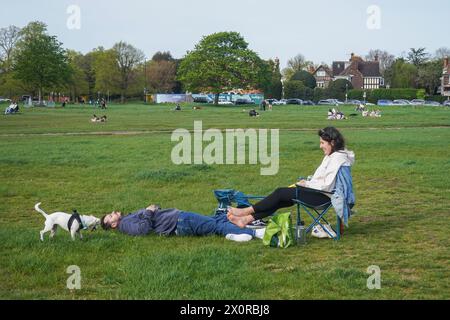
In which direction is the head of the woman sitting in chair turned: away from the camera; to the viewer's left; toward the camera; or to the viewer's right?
to the viewer's left

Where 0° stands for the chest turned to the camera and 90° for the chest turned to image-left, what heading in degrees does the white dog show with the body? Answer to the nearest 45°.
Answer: approximately 270°

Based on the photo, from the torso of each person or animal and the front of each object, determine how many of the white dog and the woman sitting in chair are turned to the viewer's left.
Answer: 1

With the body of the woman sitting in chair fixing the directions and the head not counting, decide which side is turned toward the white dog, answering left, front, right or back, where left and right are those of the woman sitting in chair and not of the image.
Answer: front

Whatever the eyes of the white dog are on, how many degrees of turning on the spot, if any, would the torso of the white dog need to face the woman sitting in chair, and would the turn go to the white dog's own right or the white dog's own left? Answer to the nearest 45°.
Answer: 0° — it already faces them

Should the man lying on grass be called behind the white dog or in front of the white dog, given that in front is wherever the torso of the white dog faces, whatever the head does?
in front

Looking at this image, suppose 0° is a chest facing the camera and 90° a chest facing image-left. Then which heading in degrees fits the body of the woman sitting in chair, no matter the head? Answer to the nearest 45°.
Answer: approximately 90°

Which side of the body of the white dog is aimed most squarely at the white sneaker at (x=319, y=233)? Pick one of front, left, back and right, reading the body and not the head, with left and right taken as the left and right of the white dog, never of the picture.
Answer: front

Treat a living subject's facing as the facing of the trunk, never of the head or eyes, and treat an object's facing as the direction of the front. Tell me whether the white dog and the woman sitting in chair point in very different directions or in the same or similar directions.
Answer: very different directions

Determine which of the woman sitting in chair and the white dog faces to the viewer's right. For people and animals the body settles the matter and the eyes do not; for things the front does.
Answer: the white dog
